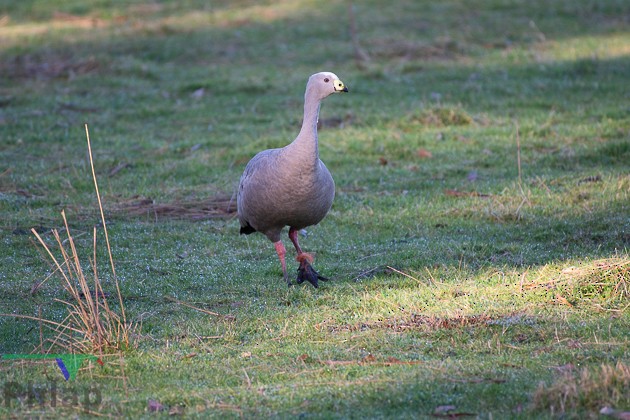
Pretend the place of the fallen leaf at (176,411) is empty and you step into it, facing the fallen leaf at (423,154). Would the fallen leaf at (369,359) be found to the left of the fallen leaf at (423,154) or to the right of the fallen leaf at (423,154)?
right

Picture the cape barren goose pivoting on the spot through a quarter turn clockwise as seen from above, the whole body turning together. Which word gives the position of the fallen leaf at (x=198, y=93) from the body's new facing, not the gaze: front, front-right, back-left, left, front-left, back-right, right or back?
back-right

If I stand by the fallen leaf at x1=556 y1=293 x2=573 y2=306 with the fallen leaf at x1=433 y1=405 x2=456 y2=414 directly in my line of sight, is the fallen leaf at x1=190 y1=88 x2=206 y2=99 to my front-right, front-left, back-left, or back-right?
back-right

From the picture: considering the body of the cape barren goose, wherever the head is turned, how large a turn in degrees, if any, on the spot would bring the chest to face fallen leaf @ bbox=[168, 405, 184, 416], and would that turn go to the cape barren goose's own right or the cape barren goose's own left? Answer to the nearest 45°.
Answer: approximately 45° to the cape barren goose's own right

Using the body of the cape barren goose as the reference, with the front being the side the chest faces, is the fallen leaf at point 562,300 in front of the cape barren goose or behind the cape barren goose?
in front

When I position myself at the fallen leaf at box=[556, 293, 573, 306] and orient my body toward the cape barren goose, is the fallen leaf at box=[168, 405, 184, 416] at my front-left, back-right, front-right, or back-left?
front-left

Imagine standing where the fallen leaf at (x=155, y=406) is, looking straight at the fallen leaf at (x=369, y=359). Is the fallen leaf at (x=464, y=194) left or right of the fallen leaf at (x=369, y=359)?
left

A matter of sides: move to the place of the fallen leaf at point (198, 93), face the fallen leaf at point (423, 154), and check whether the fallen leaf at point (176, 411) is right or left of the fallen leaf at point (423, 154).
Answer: right

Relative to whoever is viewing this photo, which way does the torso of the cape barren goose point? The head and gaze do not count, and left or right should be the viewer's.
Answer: facing the viewer and to the right of the viewer

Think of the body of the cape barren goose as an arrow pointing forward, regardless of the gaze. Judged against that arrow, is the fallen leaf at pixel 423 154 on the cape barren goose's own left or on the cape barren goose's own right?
on the cape barren goose's own left

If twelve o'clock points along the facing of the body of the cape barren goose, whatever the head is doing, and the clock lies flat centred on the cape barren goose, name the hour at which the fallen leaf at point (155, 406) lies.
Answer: The fallen leaf is roughly at 2 o'clock from the cape barren goose.

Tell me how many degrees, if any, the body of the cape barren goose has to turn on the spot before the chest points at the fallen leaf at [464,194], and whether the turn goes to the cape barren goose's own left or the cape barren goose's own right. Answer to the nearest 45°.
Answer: approximately 90° to the cape barren goose's own left
